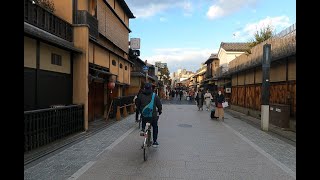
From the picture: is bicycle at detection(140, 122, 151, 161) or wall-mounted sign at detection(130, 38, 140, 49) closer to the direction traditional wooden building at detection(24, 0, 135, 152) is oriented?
the bicycle

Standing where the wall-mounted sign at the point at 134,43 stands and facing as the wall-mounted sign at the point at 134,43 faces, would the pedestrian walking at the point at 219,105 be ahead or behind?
ahead

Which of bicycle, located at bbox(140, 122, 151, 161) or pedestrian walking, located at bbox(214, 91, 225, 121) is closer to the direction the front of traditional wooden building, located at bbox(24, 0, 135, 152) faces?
the bicycle

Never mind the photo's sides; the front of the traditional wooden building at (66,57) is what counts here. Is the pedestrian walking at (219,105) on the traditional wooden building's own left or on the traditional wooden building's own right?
on the traditional wooden building's own left
